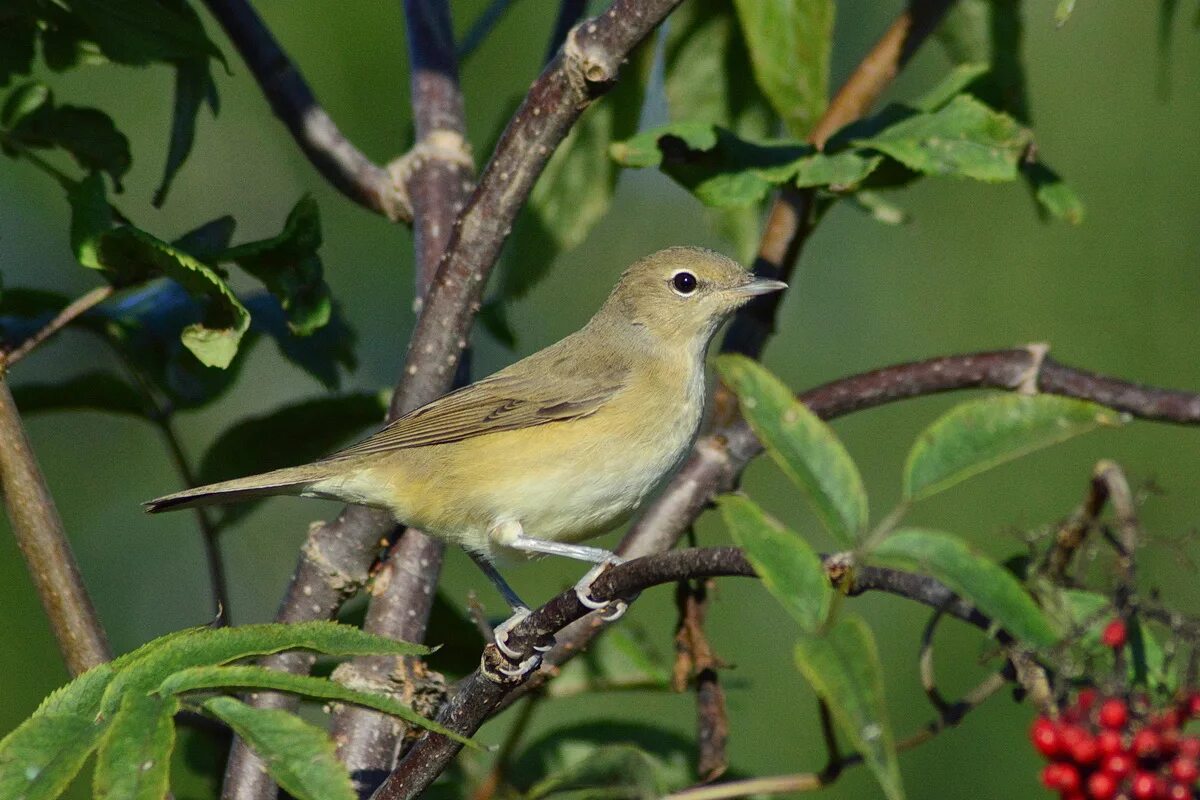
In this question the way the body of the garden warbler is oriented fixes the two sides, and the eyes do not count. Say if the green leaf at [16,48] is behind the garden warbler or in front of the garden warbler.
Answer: behind

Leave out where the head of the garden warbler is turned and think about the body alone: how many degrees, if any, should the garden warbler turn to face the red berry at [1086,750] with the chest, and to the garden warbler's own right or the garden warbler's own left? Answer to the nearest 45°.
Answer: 0° — it already faces it

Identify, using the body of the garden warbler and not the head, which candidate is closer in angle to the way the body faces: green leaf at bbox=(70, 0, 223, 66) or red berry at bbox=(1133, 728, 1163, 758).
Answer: the red berry

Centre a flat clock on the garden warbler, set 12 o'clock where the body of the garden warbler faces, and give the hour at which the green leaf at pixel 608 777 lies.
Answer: The green leaf is roughly at 9 o'clock from the garden warbler.

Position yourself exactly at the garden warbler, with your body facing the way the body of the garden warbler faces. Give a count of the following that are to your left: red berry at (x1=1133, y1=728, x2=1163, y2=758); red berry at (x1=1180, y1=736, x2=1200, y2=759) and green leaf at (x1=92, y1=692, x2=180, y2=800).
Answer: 0

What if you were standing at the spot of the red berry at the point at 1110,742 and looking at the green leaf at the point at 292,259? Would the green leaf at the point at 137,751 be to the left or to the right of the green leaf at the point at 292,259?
left

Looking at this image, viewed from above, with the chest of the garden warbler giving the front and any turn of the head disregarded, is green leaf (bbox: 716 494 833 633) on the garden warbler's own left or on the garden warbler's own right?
on the garden warbler's own right

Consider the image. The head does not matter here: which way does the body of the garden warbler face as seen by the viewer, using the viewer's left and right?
facing to the right of the viewer

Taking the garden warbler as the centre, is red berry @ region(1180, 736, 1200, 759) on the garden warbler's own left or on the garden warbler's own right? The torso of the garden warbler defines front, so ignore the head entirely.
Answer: on the garden warbler's own right
